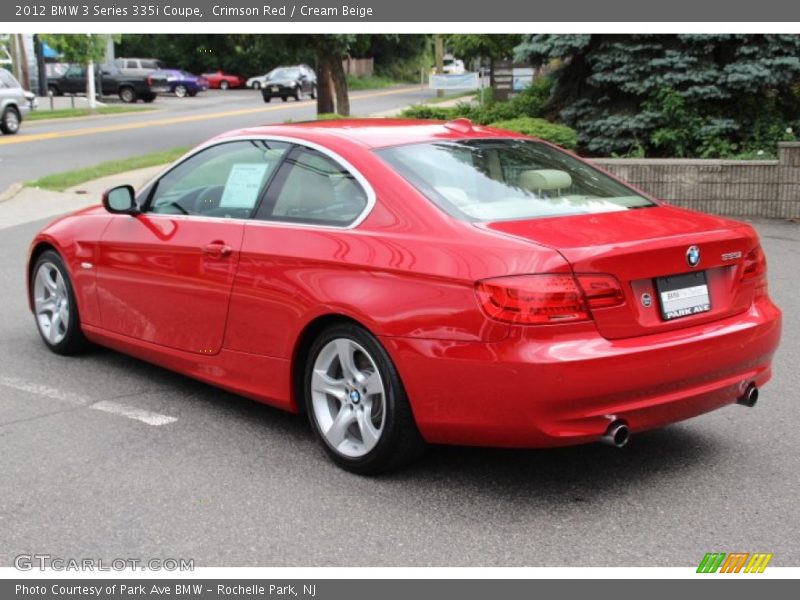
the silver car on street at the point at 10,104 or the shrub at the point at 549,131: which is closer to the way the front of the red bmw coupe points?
the silver car on street

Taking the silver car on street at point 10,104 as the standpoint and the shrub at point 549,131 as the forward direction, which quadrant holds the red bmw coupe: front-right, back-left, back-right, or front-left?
front-right

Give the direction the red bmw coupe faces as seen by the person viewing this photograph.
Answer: facing away from the viewer and to the left of the viewer

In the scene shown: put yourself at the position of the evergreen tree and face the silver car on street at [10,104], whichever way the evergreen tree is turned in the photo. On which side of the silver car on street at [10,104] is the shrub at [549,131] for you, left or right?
left

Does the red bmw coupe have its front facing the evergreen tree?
no

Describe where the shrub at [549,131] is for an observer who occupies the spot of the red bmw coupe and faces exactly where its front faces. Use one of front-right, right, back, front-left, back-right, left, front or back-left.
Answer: front-right

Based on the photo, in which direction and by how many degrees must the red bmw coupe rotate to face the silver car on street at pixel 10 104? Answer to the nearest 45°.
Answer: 0° — it already faces it

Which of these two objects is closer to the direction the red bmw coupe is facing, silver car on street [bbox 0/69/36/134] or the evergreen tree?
the silver car on street
